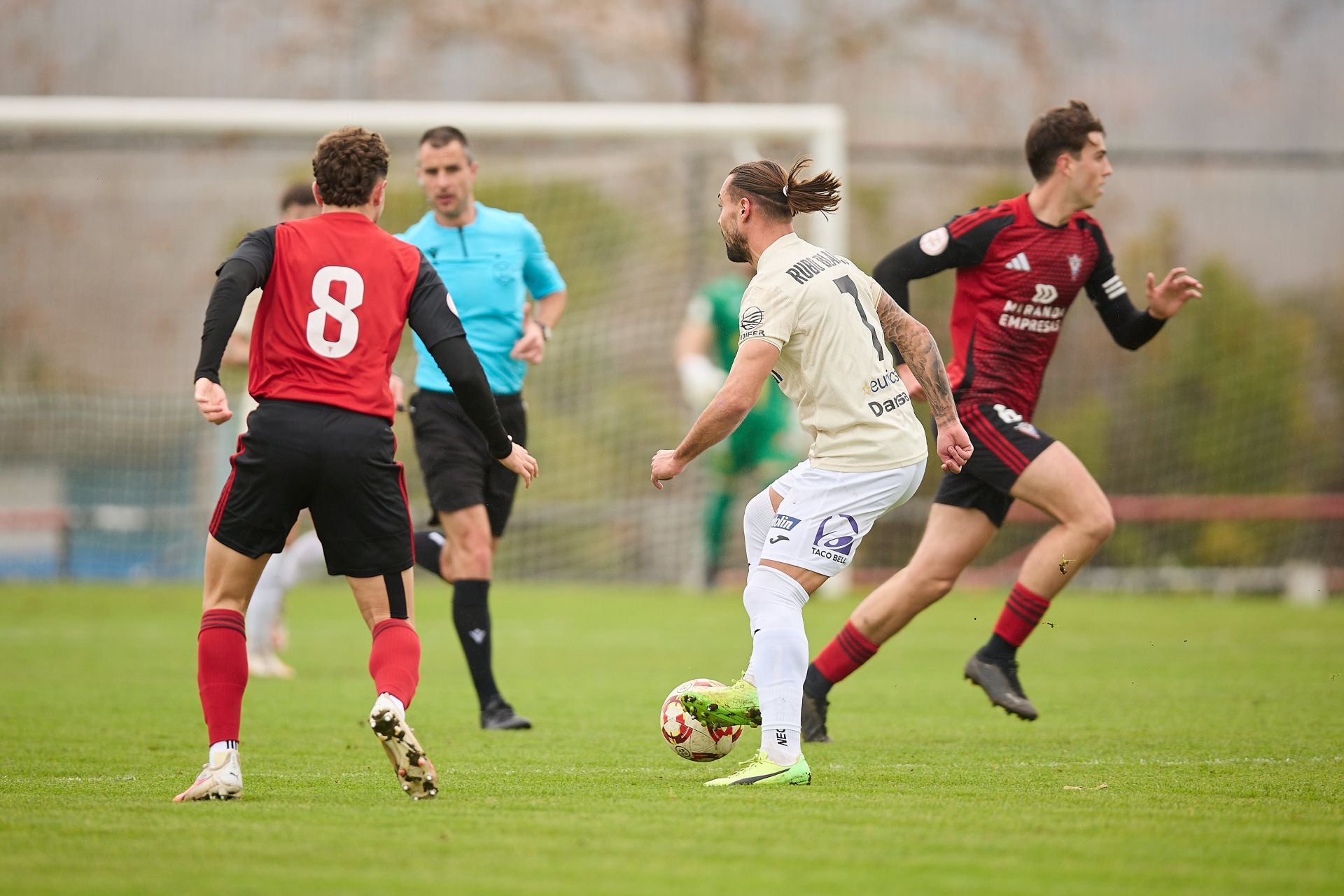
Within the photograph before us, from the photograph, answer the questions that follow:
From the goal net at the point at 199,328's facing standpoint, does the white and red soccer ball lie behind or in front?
in front

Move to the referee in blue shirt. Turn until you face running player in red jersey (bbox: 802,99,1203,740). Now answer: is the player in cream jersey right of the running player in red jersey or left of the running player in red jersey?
right

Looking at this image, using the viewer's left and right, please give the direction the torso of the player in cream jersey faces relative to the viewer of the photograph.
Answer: facing away from the viewer and to the left of the viewer

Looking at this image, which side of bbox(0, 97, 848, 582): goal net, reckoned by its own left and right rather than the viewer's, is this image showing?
front

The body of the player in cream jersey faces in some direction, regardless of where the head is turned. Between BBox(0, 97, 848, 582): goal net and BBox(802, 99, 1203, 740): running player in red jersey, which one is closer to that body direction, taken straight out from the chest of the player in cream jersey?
the goal net

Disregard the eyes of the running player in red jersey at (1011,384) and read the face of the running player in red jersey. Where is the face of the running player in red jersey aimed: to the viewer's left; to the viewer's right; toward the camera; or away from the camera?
to the viewer's right

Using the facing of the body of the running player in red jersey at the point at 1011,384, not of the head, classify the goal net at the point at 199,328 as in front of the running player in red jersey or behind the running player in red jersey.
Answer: behind

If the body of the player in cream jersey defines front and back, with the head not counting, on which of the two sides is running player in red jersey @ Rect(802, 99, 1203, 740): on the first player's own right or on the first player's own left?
on the first player's own right

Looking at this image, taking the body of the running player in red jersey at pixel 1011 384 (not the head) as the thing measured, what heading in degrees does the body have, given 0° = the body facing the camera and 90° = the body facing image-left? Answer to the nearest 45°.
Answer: approximately 315°

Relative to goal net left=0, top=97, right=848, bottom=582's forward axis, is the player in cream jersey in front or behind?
in front

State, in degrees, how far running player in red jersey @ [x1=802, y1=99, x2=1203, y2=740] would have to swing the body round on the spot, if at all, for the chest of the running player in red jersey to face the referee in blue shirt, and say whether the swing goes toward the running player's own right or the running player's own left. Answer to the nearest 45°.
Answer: approximately 135° to the running player's own right
